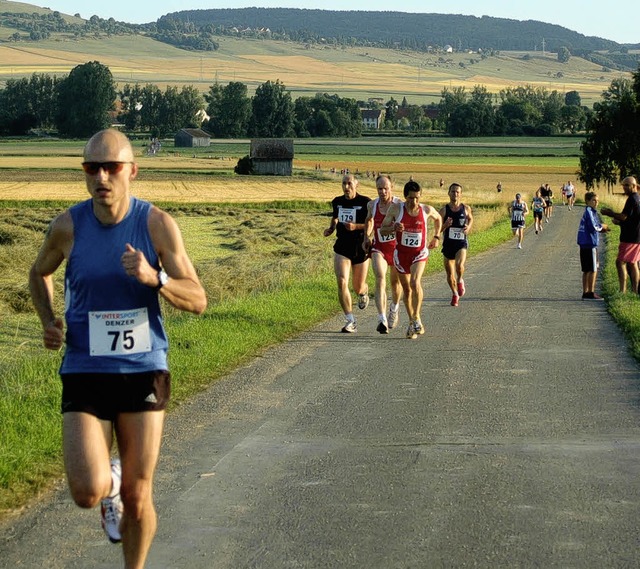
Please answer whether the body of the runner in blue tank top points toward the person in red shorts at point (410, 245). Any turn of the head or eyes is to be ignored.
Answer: no

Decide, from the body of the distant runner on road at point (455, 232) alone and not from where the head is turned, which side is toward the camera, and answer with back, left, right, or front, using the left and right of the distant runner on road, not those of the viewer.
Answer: front

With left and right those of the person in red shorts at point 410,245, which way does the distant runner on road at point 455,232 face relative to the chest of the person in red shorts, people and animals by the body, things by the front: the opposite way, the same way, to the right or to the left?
the same way

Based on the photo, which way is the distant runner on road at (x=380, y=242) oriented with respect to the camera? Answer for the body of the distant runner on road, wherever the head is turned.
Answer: toward the camera

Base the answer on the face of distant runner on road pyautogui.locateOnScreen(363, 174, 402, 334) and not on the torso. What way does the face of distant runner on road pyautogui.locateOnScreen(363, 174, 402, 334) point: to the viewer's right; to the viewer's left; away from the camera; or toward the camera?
toward the camera

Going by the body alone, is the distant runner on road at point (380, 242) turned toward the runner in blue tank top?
yes

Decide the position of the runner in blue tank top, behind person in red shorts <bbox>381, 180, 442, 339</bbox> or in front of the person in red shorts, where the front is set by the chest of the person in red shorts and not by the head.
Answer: in front

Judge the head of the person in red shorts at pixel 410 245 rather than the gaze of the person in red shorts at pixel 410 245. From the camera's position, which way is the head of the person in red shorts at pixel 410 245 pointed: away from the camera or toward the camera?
toward the camera

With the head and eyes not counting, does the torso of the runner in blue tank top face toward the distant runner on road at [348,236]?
no

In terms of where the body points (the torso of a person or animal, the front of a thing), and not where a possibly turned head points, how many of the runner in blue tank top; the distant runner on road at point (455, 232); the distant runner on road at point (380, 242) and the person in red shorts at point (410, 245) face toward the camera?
4

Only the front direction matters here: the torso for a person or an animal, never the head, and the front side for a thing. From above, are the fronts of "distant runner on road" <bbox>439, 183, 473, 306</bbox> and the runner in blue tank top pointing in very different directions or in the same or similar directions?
same or similar directions

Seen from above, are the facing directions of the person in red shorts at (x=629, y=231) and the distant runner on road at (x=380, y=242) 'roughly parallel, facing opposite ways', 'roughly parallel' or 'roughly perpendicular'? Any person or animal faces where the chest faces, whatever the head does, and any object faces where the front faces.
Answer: roughly perpendicular

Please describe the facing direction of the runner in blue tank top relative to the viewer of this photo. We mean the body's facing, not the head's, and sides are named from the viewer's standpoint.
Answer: facing the viewer

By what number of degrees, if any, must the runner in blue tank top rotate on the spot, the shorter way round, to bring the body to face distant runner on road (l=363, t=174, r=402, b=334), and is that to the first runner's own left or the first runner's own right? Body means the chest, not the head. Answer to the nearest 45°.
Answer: approximately 180°

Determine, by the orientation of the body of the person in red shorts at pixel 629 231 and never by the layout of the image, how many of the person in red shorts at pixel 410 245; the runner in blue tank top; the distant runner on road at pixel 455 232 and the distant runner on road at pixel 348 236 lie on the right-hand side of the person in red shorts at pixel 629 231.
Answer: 0

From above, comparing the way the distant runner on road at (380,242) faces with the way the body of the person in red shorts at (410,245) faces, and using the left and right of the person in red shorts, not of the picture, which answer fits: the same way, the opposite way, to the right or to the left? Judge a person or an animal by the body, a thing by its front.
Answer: the same way
